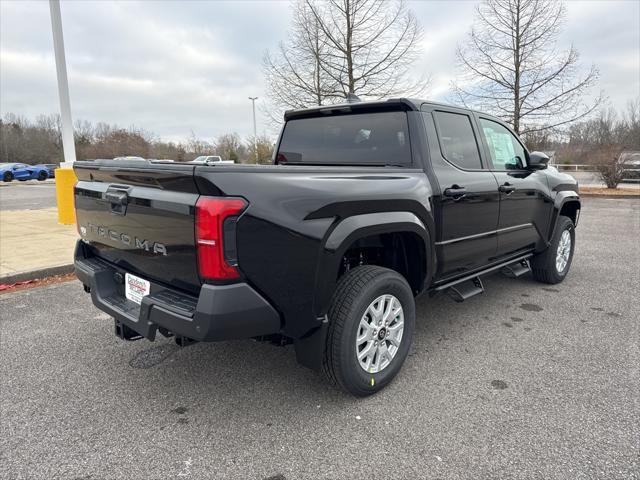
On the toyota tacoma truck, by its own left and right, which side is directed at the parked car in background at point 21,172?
left

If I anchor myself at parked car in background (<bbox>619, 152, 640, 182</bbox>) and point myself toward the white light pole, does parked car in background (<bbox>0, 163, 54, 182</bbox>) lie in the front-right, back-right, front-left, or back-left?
front-right

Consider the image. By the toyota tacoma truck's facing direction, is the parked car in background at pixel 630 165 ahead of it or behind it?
ahead

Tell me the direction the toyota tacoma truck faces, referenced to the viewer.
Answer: facing away from the viewer and to the right of the viewer

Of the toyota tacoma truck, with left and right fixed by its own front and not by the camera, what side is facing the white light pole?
left
